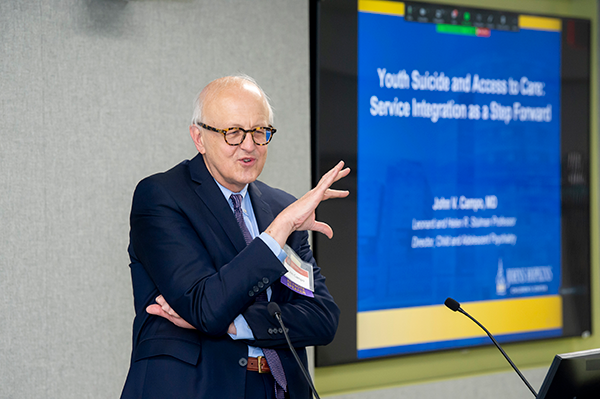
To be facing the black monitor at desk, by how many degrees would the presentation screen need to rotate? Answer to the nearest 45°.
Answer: approximately 45° to its right

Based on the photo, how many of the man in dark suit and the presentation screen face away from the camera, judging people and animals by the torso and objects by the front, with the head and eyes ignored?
0

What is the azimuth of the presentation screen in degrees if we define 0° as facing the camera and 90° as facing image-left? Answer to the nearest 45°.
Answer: approximately 315°

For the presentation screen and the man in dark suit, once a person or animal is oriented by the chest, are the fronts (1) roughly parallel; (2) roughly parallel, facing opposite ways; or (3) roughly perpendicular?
roughly parallel

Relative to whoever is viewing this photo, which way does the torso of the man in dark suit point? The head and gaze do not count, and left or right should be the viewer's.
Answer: facing the viewer and to the right of the viewer

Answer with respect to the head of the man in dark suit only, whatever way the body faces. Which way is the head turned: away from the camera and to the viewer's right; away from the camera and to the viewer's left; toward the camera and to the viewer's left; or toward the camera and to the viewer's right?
toward the camera and to the viewer's right

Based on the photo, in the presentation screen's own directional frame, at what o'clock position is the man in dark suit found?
The man in dark suit is roughly at 2 o'clock from the presentation screen.

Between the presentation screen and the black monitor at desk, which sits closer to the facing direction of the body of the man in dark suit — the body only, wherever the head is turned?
the black monitor at desk

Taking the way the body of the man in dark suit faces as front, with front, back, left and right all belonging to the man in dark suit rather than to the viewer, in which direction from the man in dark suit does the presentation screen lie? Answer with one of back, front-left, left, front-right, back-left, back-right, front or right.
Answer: left

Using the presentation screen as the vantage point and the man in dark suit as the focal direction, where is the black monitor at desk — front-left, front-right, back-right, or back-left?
front-left

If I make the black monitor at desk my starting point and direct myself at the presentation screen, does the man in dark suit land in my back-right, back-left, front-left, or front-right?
front-left
